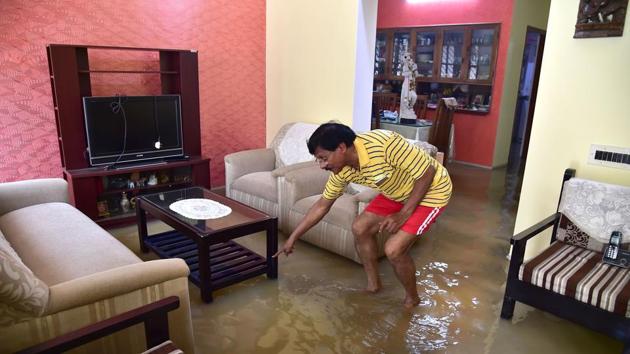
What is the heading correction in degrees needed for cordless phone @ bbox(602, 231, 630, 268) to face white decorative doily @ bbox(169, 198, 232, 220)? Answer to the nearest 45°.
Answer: approximately 90° to its right

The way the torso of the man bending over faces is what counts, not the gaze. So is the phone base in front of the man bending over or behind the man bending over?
behind

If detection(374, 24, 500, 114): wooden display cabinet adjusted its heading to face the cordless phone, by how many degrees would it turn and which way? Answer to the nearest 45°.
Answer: approximately 45° to its left

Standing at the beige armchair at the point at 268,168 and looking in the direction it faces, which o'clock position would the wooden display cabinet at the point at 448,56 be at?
The wooden display cabinet is roughly at 6 o'clock from the beige armchair.

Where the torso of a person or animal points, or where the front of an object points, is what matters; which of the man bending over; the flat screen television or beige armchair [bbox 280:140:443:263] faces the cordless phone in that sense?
the flat screen television

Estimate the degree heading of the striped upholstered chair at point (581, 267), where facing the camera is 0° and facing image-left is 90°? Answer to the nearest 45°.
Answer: approximately 45°

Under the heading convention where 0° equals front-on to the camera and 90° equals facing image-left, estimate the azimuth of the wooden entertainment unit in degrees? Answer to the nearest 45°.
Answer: approximately 315°

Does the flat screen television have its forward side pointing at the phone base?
yes
